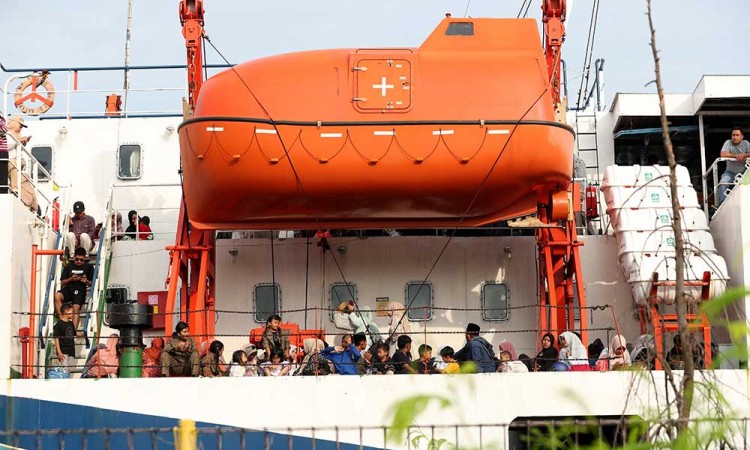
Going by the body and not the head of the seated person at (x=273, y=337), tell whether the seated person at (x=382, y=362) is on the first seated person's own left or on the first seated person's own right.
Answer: on the first seated person's own left

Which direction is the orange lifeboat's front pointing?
to the viewer's left

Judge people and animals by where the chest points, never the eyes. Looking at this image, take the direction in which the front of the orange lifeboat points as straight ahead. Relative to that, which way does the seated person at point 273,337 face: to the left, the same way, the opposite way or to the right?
to the left

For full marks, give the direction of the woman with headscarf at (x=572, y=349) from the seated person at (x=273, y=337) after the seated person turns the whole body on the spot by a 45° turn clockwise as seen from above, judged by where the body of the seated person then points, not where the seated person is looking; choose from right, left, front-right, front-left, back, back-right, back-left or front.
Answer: back-left

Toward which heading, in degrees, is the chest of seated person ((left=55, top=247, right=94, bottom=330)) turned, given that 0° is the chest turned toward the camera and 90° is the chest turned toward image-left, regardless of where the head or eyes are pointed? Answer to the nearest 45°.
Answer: approximately 0°

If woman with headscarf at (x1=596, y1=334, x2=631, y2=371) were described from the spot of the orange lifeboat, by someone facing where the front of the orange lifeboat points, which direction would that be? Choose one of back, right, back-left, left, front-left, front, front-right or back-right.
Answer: back

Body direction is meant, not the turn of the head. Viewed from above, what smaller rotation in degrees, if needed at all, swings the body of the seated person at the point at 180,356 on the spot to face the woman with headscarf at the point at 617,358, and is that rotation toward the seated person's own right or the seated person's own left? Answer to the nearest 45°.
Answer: approximately 90° to the seated person's own left
